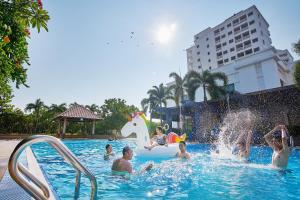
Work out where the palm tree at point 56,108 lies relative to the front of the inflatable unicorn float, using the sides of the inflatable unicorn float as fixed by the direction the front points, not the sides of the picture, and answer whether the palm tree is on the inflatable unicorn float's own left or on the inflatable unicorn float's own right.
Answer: on the inflatable unicorn float's own right

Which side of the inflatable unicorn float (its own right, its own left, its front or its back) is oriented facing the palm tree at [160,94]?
right

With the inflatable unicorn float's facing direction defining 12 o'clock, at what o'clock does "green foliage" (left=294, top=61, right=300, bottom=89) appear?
The green foliage is roughly at 5 o'clock from the inflatable unicorn float.

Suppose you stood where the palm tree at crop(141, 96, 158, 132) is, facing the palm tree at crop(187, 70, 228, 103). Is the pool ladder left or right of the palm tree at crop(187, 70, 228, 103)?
right

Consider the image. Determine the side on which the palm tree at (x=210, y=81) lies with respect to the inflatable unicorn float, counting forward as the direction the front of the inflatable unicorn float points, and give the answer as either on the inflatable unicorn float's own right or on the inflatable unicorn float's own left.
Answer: on the inflatable unicorn float's own right

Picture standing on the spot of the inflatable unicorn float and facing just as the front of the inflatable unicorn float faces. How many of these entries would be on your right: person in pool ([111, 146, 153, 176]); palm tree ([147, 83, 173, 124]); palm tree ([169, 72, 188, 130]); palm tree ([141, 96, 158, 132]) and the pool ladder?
3

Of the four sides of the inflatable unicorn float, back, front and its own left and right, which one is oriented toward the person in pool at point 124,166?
left

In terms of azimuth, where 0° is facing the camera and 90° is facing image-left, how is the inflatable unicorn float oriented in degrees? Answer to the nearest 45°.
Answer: approximately 90°

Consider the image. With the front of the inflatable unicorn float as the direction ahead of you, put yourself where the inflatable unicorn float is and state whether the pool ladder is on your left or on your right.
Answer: on your left

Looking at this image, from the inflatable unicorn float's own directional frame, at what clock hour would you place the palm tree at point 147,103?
The palm tree is roughly at 3 o'clock from the inflatable unicorn float.
